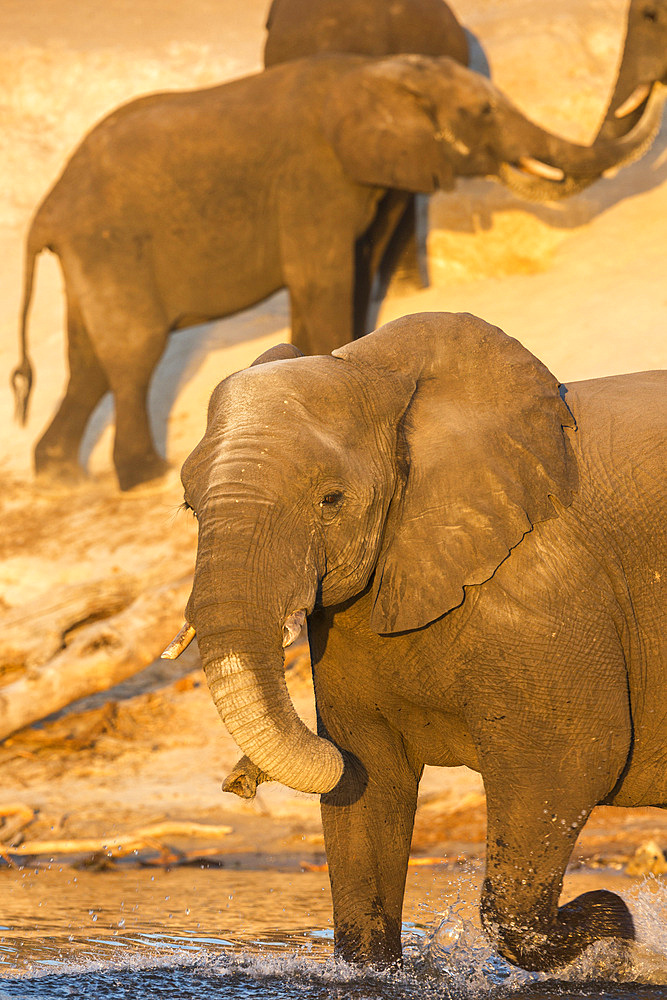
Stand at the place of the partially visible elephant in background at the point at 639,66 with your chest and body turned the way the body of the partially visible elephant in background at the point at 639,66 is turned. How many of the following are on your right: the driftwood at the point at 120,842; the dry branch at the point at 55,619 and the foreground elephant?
0

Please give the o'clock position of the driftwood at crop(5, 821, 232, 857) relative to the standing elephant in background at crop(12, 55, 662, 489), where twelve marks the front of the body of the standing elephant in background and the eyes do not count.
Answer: The driftwood is roughly at 3 o'clock from the standing elephant in background.

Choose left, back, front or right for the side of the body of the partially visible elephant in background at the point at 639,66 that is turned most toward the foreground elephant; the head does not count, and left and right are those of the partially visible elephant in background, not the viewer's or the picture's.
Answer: left

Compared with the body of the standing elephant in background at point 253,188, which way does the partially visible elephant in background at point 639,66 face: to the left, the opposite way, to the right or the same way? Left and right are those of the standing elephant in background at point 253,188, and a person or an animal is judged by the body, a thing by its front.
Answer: the opposite way

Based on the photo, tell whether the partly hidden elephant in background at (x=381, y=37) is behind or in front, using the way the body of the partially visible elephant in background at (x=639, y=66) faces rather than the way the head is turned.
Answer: in front

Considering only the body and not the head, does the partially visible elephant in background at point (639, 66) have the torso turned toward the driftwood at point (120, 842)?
no

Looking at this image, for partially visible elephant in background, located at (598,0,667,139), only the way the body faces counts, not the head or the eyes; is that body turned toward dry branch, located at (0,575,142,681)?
no

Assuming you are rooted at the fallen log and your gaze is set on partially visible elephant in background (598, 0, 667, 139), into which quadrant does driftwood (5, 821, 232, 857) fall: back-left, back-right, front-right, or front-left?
back-right

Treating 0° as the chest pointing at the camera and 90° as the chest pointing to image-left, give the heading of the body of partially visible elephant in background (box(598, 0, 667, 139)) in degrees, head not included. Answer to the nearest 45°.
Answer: approximately 90°

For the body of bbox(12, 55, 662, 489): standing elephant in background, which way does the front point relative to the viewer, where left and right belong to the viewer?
facing to the right of the viewer

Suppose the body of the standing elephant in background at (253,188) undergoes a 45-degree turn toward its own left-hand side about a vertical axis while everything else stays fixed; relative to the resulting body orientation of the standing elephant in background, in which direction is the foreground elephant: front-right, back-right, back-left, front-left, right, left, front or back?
back-right

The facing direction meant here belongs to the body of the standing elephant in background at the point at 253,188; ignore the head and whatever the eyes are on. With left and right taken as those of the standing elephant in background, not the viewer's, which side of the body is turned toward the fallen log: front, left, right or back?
right

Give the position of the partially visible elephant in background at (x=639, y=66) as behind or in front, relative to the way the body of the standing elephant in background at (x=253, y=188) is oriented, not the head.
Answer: in front
